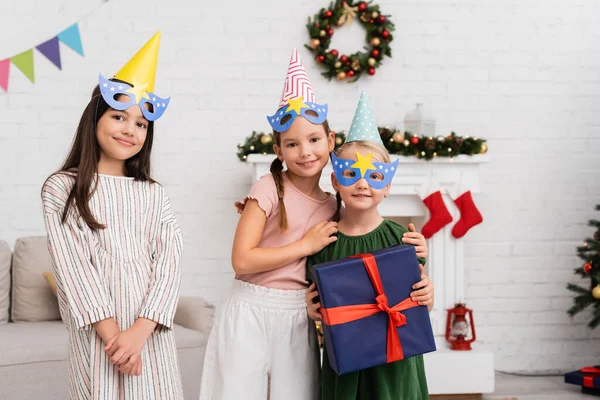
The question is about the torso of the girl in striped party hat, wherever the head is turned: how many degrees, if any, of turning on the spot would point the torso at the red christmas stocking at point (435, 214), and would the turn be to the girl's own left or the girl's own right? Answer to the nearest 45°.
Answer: approximately 90° to the girl's own left

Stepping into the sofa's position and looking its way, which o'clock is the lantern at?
The lantern is roughly at 9 o'clock from the sofa.

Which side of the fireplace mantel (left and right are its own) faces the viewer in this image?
front

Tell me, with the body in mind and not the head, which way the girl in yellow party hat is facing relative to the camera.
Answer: toward the camera

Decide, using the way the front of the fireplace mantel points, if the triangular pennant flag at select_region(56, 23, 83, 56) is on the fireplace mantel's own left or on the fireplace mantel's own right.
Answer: on the fireplace mantel's own right

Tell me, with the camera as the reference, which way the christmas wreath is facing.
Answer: facing the viewer

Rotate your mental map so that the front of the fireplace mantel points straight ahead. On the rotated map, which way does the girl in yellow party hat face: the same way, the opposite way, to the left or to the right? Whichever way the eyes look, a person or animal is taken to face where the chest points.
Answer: the same way

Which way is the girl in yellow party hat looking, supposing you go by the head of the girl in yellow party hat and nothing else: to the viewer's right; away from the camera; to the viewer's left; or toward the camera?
toward the camera

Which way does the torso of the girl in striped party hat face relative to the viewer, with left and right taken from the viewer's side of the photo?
facing the viewer and to the right of the viewer

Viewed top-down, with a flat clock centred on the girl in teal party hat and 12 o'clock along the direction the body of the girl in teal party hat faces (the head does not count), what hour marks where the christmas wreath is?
The christmas wreath is roughly at 6 o'clock from the girl in teal party hat.

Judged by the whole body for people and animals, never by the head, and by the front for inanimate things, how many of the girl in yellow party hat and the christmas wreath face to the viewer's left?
0
